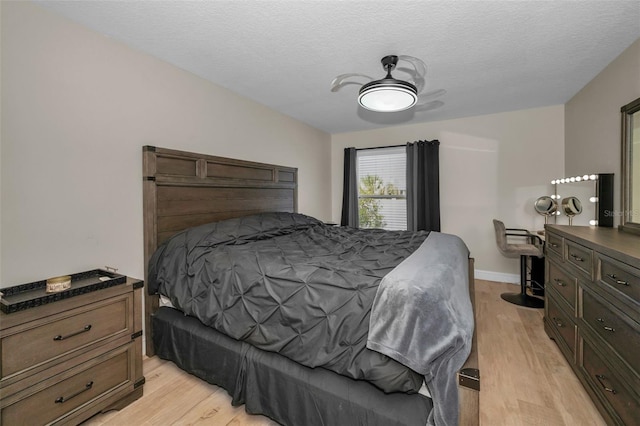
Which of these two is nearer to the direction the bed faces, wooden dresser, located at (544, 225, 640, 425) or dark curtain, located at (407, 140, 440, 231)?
the wooden dresser

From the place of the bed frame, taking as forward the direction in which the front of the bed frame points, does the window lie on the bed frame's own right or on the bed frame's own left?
on the bed frame's own left

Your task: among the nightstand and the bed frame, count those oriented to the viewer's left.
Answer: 0

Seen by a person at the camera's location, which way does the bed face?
facing the viewer and to the right of the viewer

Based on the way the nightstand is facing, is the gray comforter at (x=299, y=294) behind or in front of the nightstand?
in front

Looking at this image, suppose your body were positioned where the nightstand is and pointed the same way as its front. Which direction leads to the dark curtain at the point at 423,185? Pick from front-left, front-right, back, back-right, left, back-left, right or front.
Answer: front-left
